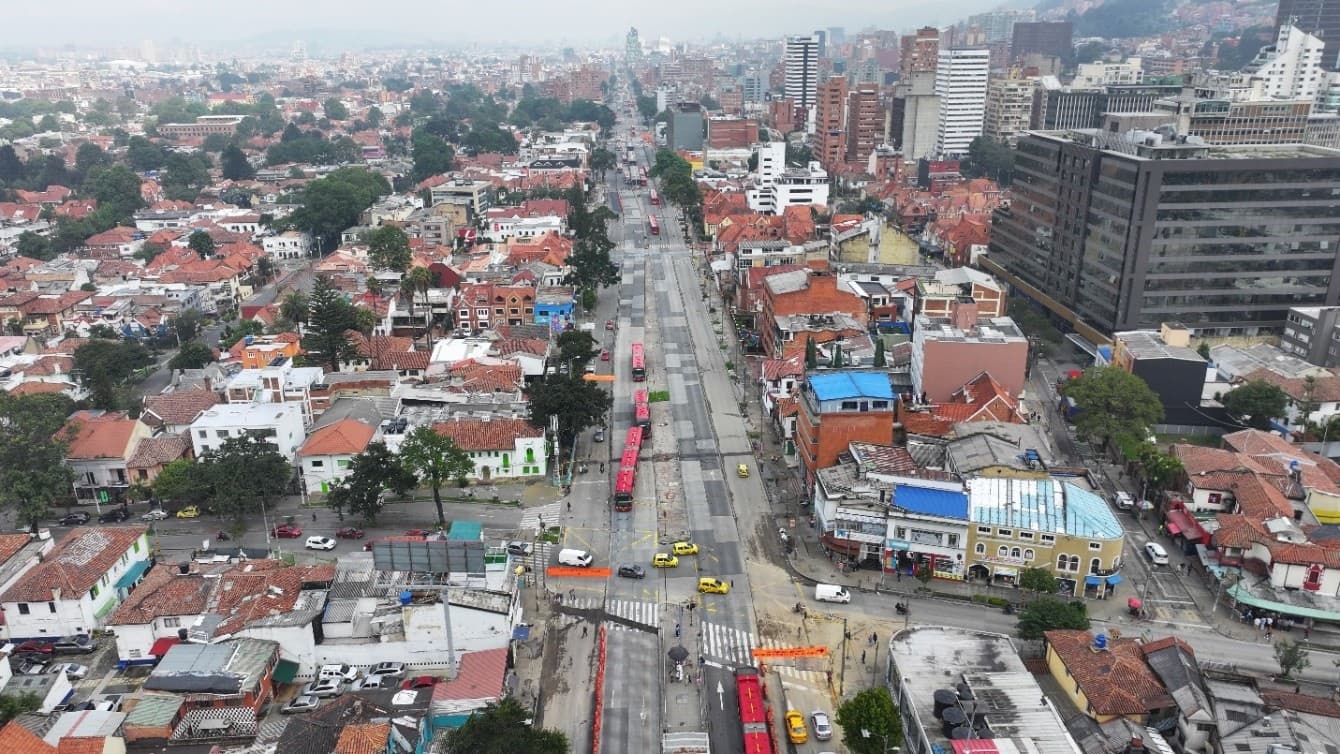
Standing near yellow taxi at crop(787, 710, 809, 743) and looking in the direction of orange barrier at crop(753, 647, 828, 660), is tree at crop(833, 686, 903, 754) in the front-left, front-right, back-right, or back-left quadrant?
back-right

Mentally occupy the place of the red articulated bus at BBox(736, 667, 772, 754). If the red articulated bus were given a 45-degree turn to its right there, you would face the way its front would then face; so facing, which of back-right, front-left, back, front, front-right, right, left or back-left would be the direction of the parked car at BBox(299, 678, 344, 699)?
back-left

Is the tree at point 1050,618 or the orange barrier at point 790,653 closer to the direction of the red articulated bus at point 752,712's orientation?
the orange barrier

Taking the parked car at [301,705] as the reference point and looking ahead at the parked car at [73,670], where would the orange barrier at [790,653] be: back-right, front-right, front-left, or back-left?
back-right

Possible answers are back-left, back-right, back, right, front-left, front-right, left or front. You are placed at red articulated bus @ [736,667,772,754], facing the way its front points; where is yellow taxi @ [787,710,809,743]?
right

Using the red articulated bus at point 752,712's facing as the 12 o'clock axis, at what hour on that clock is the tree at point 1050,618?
The tree is roughly at 2 o'clock from the red articulated bus.

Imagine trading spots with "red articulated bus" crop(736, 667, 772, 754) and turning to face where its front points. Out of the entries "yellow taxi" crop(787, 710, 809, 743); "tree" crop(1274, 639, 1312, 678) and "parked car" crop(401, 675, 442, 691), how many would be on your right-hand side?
2

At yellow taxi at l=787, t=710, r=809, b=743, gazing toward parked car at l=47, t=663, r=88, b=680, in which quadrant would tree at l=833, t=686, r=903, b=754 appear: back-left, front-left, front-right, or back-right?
back-left

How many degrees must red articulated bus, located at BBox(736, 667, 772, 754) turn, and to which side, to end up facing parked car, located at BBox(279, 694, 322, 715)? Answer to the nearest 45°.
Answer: approximately 90° to its left

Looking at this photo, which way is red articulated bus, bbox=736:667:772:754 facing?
away from the camera

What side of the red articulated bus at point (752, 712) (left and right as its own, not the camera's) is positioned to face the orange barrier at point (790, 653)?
front

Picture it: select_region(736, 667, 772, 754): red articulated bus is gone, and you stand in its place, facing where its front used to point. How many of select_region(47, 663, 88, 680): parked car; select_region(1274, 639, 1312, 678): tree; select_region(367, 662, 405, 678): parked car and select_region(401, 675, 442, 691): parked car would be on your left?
3

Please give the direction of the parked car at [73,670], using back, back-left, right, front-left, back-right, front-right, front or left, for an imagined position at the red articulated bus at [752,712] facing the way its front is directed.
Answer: left

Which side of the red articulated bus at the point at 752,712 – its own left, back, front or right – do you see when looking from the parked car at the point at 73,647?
left
